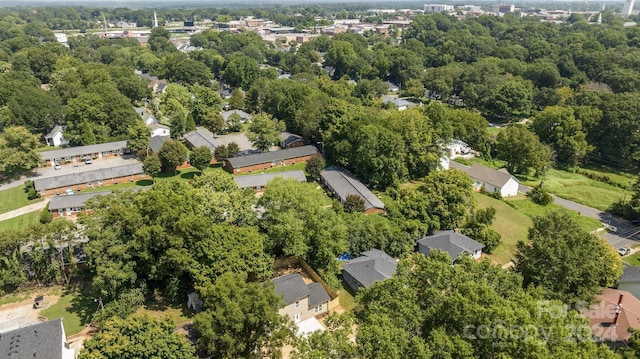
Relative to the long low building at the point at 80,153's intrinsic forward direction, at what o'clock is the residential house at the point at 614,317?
The residential house is roughly at 11 o'clock from the long low building.

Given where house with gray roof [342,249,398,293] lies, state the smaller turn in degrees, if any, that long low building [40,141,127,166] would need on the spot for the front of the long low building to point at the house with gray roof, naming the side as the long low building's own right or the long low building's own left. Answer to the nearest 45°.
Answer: approximately 45° to the long low building's own left

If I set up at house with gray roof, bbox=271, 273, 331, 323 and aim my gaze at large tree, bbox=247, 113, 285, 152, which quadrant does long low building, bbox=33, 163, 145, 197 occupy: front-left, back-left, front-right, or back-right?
front-left

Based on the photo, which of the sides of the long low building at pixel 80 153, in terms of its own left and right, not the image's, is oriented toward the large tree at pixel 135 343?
front

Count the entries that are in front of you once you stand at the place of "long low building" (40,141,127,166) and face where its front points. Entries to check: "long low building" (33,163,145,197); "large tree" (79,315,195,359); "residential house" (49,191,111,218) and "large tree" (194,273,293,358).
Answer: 4

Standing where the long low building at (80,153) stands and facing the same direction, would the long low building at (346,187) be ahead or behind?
ahead

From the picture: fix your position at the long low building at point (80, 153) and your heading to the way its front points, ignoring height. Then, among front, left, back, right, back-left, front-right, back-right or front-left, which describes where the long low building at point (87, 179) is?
front

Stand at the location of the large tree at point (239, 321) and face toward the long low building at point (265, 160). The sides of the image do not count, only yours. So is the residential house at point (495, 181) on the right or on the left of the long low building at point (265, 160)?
right

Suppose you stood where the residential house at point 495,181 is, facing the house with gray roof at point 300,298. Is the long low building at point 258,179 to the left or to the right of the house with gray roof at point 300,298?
right

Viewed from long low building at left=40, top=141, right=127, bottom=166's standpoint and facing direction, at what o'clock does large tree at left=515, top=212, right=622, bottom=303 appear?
The large tree is roughly at 11 o'clock from the long low building.

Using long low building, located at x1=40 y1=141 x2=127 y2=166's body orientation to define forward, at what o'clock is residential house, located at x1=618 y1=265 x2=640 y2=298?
The residential house is roughly at 11 o'clock from the long low building.

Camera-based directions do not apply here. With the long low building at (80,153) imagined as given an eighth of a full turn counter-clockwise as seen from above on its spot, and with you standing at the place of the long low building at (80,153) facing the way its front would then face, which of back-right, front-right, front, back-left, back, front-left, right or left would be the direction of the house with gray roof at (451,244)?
front

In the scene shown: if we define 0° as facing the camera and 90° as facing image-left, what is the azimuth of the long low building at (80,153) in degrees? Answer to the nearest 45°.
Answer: approximately 0°

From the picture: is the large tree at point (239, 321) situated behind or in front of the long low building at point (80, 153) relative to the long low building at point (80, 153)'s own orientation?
in front
